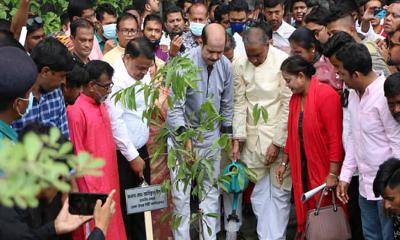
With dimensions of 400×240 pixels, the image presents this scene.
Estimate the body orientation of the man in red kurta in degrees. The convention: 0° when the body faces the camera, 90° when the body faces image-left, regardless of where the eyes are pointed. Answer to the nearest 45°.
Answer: approximately 315°

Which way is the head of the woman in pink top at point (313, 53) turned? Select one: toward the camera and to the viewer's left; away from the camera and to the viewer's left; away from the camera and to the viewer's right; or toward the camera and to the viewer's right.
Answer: toward the camera and to the viewer's left

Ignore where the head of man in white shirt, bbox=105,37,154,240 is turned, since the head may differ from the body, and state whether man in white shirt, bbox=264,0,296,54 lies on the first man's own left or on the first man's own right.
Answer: on the first man's own left

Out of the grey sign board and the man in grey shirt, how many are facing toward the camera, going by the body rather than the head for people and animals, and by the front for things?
2

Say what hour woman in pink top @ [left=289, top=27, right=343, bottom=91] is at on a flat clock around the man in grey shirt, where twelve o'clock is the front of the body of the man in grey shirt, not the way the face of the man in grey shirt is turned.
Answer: The woman in pink top is roughly at 9 o'clock from the man in grey shirt.

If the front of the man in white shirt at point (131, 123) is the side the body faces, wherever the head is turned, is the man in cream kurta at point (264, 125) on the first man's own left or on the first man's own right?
on the first man's own left

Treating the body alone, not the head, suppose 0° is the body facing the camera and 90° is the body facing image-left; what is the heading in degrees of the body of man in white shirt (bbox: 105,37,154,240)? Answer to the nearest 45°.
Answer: approximately 315°

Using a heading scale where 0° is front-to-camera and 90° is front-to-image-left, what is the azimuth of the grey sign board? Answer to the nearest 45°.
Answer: approximately 0°

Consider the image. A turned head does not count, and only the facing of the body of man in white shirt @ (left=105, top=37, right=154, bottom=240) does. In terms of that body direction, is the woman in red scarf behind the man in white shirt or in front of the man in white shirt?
in front

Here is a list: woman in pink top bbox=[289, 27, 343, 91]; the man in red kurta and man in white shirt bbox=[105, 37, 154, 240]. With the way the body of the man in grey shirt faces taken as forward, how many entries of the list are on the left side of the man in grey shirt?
1

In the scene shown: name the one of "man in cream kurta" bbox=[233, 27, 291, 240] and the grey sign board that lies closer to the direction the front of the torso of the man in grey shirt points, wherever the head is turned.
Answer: the grey sign board

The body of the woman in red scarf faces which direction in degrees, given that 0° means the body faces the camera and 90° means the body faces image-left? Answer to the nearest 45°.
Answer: approximately 45°

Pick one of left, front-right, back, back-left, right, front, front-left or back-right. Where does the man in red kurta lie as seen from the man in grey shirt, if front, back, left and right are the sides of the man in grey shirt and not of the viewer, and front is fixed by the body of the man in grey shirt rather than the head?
front-right
